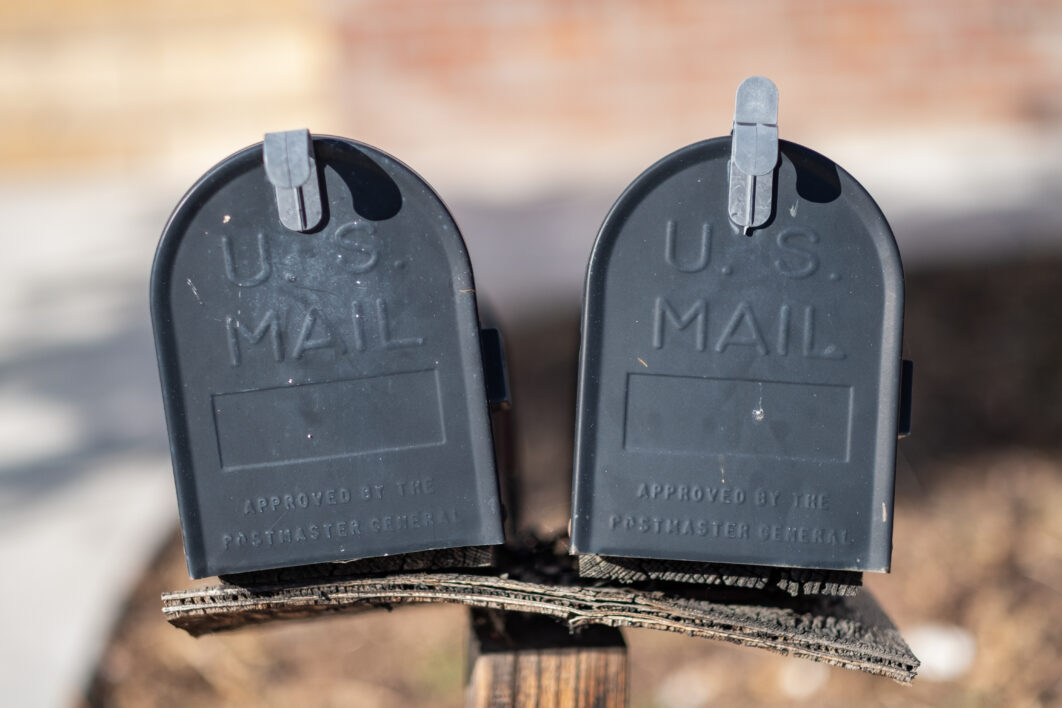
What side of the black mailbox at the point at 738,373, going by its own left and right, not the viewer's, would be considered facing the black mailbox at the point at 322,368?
right

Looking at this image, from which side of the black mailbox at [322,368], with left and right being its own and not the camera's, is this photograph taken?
front

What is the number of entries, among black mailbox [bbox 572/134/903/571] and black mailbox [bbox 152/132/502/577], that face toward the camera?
2

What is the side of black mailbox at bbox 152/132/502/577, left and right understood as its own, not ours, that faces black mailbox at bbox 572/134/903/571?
left

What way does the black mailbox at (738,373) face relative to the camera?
toward the camera
